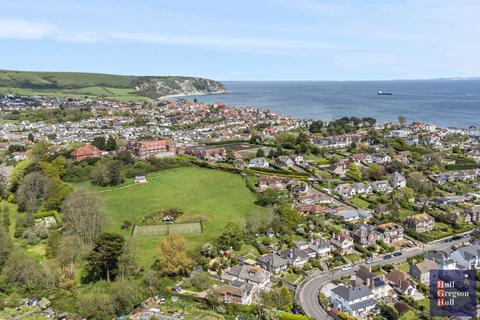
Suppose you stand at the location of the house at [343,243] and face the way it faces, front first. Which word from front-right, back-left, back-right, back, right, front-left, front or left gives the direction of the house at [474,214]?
left

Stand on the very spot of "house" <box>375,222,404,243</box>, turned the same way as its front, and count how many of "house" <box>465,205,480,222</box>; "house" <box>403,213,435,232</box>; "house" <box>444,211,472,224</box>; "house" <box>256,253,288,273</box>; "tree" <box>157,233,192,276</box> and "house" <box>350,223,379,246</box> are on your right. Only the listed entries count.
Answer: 3

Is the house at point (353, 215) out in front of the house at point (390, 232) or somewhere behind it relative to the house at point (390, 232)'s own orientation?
behind

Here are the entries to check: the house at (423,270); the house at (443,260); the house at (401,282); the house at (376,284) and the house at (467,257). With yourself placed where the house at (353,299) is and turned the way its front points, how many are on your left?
0

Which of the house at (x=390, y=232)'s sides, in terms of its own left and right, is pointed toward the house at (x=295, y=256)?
right

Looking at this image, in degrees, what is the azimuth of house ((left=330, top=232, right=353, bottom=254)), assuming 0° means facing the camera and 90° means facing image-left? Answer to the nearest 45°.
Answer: approximately 315°

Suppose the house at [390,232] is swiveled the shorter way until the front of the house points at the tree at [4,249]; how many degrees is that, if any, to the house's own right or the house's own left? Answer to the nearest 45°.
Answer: approximately 90° to the house's own right

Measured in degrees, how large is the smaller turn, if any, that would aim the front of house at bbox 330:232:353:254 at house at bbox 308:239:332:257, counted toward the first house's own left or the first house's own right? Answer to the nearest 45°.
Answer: approximately 90° to the first house's own right

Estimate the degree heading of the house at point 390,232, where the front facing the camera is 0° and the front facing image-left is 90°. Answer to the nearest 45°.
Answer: approximately 315°

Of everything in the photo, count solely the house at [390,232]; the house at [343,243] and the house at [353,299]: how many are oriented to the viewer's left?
1

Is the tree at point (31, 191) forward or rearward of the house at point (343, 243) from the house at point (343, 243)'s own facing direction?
rearward

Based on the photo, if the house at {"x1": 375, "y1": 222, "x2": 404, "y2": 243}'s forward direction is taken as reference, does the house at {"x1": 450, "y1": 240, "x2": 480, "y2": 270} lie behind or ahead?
ahead

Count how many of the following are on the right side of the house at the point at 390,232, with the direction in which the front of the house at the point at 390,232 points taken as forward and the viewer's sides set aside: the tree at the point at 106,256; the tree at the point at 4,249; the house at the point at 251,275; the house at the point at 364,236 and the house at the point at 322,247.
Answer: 5
